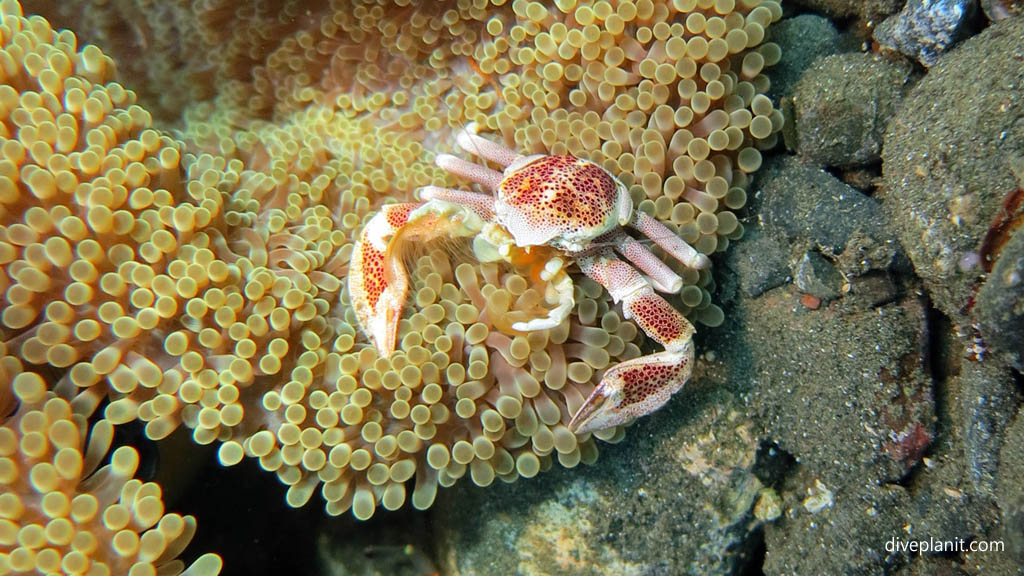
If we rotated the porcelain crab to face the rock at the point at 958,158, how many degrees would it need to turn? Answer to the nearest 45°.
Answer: approximately 135° to its left

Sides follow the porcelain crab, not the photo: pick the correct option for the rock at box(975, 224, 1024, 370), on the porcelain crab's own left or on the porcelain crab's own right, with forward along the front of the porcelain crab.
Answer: on the porcelain crab's own left

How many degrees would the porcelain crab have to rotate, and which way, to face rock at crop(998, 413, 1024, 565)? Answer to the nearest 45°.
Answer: approximately 135° to its left

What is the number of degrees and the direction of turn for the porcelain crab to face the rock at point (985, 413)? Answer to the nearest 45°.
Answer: approximately 135° to its left

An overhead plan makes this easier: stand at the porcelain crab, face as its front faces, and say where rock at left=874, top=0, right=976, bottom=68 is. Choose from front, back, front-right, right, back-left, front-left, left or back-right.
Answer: back

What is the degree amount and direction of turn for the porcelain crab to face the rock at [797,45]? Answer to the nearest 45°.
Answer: approximately 180°

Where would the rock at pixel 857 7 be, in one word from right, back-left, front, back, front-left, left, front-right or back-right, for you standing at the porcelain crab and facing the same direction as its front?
back

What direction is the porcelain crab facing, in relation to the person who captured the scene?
facing the viewer and to the left of the viewer
